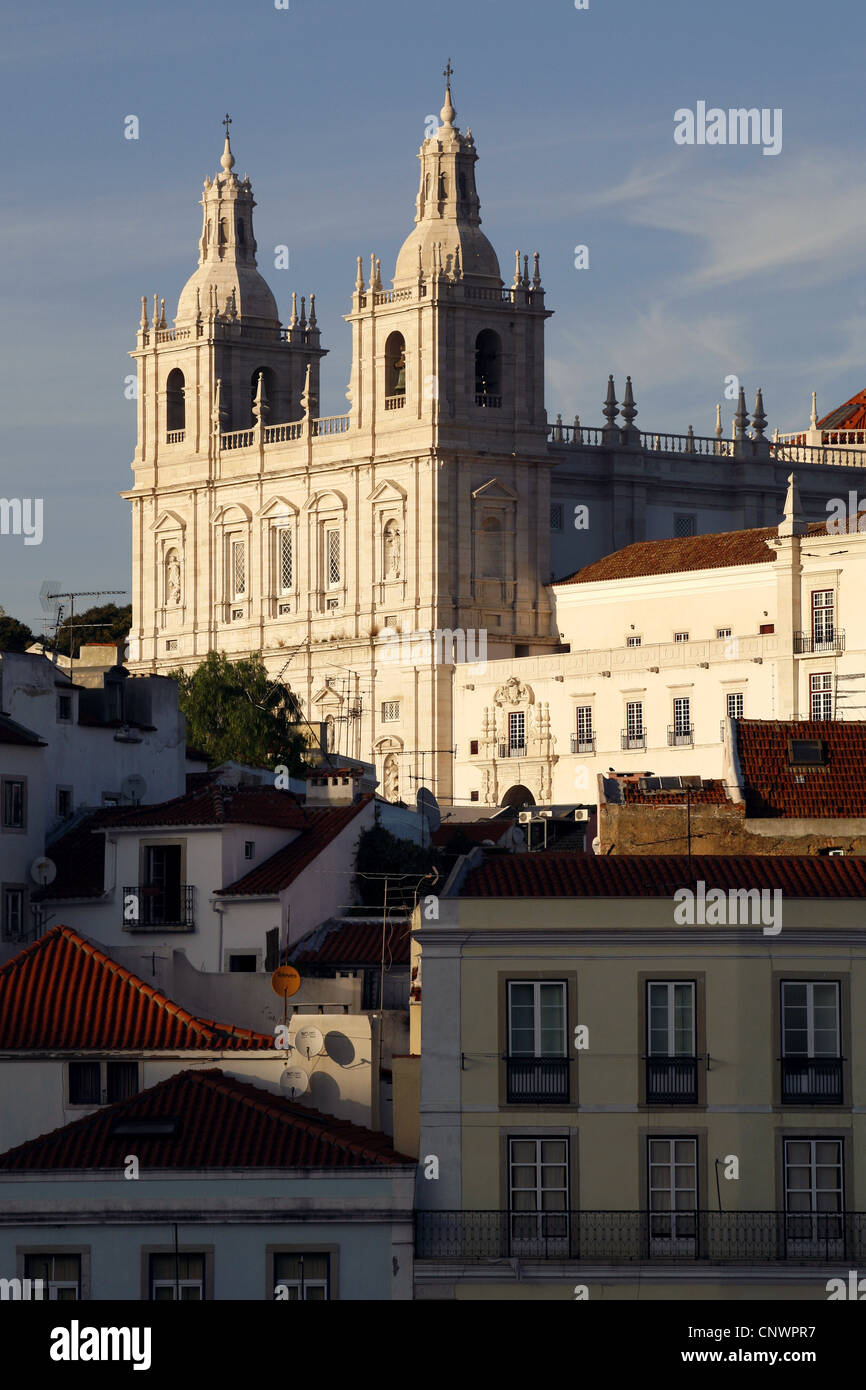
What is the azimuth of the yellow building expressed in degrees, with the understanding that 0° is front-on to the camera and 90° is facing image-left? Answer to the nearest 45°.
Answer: approximately 0°
